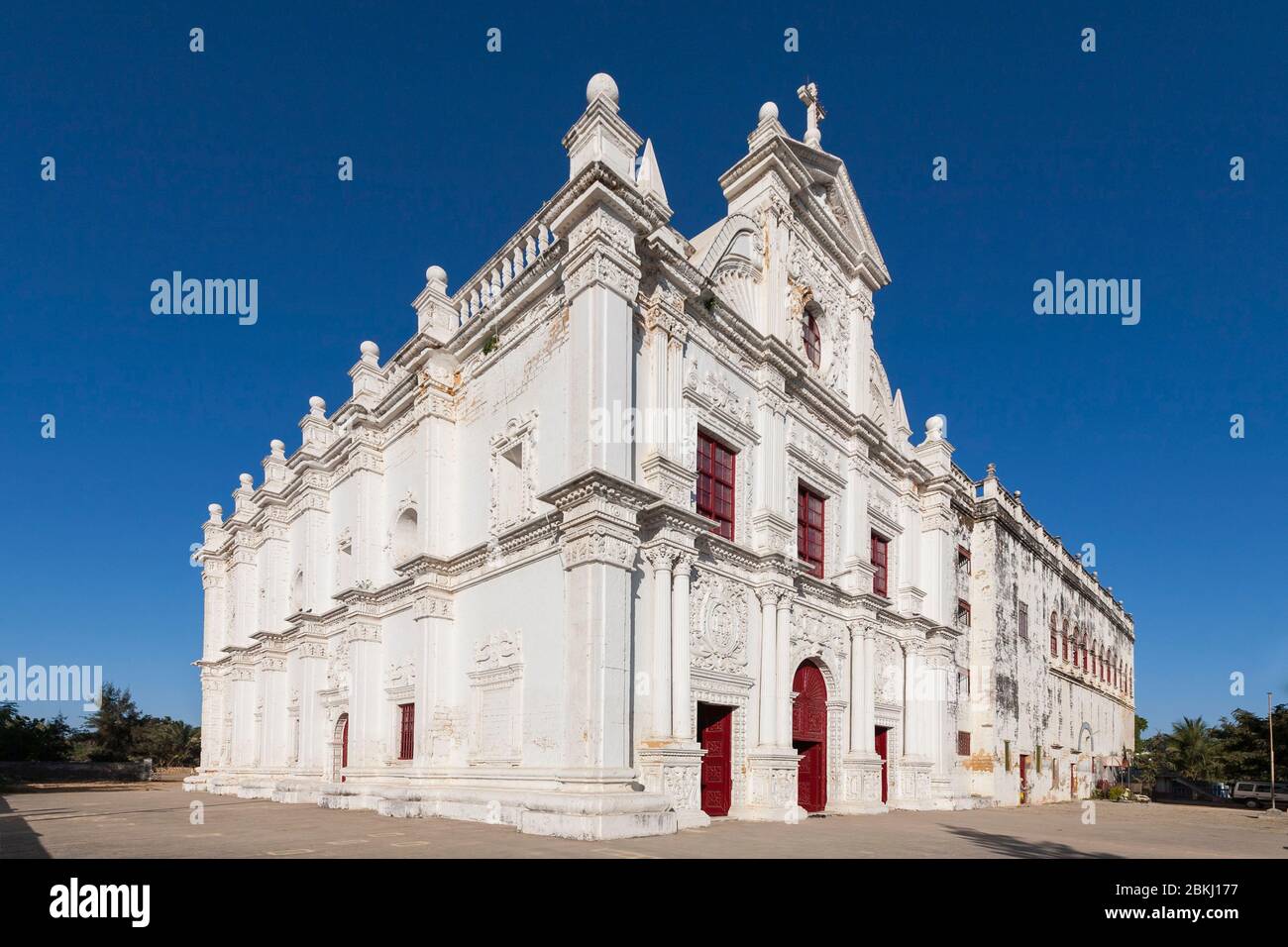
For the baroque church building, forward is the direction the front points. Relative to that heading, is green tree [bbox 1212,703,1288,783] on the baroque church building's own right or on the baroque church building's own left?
on the baroque church building's own left

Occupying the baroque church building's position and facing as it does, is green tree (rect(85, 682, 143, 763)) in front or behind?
behind

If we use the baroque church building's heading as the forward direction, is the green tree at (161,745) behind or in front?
behind

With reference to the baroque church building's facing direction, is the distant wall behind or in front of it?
behind

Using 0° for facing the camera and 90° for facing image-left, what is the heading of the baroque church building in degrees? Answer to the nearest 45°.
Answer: approximately 315°
